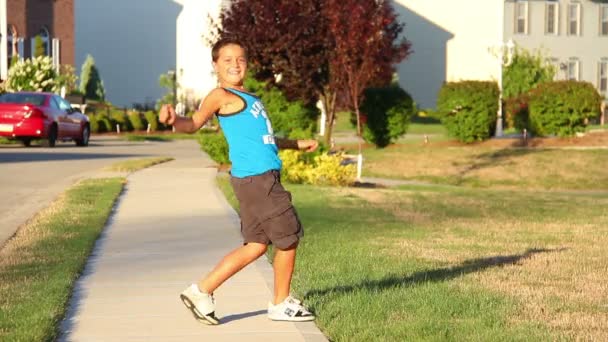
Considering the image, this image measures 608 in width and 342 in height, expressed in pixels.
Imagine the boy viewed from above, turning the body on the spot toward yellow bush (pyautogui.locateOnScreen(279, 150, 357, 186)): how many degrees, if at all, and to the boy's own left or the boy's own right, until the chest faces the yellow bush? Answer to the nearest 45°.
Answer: approximately 135° to the boy's own left

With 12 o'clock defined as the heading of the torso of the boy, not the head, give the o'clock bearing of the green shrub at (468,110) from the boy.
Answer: The green shrub is roughly at 8 o'clock from the boy.

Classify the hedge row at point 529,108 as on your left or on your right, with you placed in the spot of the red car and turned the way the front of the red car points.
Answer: on your right

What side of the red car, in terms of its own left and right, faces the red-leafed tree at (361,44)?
right

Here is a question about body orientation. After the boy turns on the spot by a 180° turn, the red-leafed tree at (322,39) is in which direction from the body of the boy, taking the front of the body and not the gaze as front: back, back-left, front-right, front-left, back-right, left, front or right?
front-right

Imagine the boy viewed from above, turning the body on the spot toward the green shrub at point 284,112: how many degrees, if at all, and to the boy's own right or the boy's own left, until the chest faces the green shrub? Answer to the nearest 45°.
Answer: approximately 135° to the boy's own left

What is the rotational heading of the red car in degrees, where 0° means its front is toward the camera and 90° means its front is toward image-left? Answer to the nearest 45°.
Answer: approximately 225°

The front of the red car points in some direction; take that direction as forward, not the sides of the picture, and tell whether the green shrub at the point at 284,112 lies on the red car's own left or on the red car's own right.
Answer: on the red car's own right

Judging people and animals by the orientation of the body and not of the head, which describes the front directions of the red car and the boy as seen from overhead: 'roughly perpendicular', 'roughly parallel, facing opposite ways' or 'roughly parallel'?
roughly perpendicular

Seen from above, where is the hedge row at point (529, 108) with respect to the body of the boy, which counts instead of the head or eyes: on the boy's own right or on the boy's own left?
on the boy's own left

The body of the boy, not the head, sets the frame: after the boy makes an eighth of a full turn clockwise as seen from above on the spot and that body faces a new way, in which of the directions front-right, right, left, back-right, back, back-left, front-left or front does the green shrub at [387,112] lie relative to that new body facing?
back

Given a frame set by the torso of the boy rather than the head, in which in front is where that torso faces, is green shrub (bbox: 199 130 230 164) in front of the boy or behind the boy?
behind
